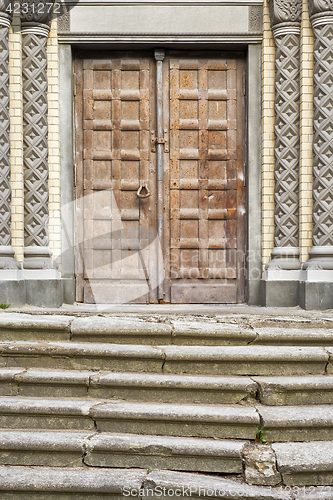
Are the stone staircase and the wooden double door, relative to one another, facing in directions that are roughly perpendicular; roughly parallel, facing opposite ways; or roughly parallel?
roughly parallel

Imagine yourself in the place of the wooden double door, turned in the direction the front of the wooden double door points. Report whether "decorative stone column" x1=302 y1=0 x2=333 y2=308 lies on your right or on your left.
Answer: on your left

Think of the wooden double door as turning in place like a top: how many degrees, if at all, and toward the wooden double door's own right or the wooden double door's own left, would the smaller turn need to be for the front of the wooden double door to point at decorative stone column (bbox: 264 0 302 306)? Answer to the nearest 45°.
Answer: approximately 90° to the wooden double door's own left

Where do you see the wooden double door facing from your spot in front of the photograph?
facing the viewer

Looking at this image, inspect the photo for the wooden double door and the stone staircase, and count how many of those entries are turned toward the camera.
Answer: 2

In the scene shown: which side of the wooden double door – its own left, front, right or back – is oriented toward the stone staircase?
front

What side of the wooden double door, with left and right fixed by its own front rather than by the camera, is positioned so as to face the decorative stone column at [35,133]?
right

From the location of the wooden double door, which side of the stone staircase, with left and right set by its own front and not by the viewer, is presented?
back
